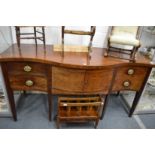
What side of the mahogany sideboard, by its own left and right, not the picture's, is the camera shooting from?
front

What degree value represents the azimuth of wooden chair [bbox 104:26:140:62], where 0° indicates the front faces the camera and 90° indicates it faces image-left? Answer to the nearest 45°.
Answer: approximately 0°
